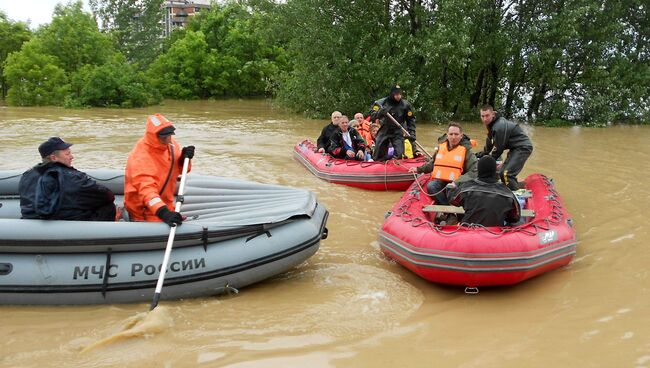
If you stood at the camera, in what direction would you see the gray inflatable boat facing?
facing to the right of the viewer

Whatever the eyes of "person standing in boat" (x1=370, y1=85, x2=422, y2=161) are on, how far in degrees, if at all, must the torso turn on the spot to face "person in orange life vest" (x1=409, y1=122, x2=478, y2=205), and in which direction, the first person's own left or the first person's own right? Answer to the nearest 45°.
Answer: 0° — they already face them

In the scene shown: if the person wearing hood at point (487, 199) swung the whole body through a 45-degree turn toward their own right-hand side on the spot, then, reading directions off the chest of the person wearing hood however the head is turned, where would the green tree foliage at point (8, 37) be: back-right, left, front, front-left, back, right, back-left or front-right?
left

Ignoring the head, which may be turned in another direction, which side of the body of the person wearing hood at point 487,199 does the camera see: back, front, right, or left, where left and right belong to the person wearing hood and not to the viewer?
back

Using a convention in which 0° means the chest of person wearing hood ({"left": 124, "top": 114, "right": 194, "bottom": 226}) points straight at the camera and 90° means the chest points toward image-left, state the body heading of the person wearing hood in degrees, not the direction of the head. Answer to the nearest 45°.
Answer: approximately 315°

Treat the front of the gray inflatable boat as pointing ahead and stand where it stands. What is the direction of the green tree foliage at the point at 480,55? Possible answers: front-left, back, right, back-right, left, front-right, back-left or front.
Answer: front-left

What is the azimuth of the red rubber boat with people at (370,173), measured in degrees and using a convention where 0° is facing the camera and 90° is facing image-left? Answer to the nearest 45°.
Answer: approximately 90°

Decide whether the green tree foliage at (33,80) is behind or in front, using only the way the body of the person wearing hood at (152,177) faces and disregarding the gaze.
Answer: behind

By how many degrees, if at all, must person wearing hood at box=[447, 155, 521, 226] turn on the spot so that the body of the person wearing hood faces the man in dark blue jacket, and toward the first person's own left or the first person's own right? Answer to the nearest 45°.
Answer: approximately 135° to the first person's own left

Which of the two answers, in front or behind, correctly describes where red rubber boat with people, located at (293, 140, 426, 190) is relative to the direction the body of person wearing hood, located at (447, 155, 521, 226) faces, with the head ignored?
in front

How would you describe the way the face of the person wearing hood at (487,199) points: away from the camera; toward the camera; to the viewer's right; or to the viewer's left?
away from the camera

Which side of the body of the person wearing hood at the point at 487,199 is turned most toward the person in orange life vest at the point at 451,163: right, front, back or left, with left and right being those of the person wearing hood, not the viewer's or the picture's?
front

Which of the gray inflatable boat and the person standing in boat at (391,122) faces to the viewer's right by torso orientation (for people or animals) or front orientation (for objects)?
the gray inflatable boat

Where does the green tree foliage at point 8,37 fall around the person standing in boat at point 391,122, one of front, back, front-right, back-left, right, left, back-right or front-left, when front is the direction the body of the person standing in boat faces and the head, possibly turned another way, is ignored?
back-right

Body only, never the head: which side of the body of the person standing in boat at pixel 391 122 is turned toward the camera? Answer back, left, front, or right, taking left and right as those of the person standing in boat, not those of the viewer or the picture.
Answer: front

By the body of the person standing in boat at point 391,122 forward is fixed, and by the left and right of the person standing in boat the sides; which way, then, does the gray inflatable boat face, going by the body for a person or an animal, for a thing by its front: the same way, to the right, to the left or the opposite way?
to the left
